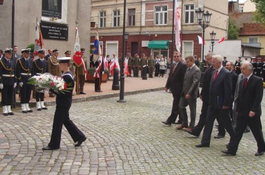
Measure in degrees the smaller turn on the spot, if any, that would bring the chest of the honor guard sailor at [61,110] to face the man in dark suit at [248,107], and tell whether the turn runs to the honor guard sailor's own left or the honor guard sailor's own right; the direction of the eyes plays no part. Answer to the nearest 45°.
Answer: approximately 180°

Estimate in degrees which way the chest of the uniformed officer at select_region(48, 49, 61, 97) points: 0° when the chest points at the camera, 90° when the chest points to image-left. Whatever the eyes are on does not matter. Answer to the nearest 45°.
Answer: approximately 315°

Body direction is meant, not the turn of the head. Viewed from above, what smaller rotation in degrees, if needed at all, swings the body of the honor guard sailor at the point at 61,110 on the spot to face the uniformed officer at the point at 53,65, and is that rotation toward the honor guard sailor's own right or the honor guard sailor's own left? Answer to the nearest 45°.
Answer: approximately 90° to the honor guard sailor's own right

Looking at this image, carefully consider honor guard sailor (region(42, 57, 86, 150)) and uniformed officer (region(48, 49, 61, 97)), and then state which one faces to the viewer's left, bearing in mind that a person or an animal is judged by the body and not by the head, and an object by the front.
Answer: the honor guard sailor

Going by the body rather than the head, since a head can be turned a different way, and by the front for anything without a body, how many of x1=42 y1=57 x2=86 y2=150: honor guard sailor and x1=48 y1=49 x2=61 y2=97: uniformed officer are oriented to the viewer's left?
1

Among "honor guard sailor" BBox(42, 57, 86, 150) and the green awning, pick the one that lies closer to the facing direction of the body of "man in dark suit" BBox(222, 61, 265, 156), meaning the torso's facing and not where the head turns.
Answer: the honor guard sailor

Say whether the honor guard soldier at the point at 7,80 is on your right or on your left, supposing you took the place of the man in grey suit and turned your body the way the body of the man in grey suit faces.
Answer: on your right

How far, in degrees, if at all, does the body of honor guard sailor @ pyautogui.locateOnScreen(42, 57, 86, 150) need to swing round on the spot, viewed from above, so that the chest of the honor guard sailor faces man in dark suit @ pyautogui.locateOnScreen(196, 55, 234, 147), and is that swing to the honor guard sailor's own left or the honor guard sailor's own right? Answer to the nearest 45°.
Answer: approximately 180°

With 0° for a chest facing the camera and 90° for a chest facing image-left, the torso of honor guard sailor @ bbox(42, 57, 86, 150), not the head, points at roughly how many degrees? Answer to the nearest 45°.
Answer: approximately 90°

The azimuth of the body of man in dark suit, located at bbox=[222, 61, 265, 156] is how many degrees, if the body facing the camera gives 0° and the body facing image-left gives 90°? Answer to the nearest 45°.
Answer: approximately 45°
